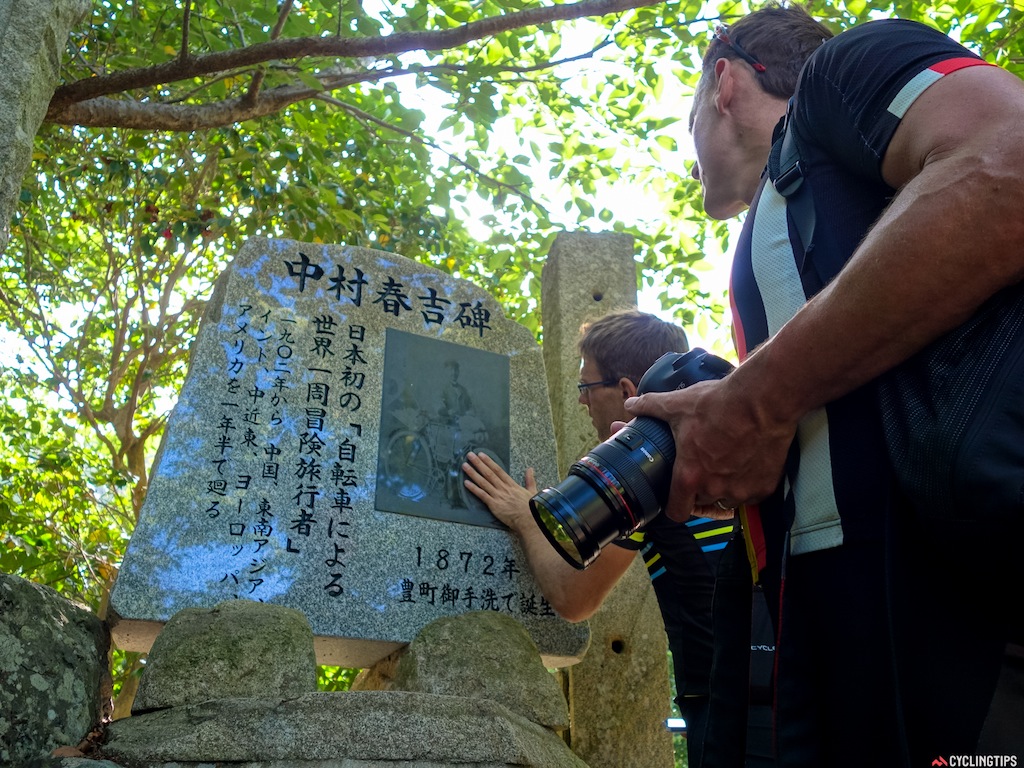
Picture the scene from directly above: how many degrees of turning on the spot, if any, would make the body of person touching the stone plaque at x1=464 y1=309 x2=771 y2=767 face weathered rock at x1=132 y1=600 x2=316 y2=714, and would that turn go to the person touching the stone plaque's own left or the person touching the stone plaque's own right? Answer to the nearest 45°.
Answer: approximately 45° to the person touching the stone plaque's own left

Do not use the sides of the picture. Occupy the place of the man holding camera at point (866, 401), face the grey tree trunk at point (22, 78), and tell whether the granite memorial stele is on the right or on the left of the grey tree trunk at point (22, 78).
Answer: right

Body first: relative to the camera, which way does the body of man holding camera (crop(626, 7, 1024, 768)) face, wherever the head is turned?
to the viewer's left

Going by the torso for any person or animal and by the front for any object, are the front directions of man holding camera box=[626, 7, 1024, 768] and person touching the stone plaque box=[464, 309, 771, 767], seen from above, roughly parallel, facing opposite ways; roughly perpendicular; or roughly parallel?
roughly parallel

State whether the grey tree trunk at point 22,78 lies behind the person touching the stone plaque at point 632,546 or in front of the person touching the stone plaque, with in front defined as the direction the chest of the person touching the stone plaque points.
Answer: in front

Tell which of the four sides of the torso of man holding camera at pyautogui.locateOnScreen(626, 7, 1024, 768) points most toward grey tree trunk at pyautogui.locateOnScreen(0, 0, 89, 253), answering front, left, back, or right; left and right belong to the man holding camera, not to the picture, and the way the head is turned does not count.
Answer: front

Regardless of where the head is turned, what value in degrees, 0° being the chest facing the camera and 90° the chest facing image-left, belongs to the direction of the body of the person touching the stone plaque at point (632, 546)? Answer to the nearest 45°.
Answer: approximately 90°

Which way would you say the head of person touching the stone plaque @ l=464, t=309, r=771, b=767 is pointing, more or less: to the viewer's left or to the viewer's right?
to the viewer's left

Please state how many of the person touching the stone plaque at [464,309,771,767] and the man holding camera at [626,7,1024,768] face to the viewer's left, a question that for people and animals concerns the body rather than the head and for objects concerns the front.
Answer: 2

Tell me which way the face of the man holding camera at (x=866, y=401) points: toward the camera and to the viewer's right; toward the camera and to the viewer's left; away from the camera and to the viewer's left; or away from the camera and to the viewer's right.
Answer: away from the camera and to the viewer's left

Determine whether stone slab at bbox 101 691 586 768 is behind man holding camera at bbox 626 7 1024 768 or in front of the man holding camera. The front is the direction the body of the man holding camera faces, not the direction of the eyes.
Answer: in front

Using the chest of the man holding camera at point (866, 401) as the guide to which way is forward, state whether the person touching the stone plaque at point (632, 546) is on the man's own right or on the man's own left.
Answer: on the man's own right
